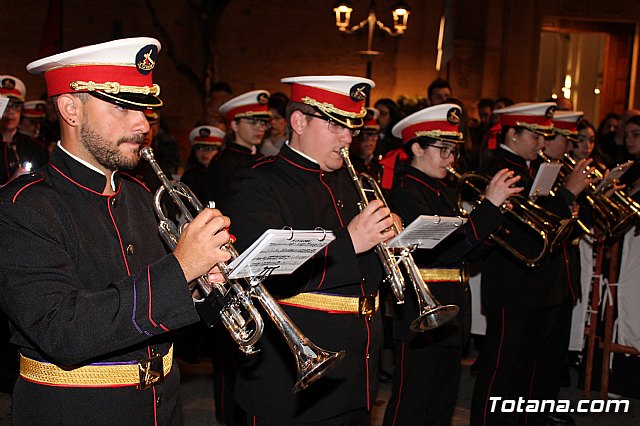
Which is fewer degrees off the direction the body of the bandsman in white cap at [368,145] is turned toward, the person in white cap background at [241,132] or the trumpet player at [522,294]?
the trumpet player

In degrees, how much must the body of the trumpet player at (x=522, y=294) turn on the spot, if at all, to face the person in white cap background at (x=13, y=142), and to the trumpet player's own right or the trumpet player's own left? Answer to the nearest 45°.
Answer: approximately 180°

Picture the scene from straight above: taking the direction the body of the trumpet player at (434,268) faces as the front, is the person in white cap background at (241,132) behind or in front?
behind

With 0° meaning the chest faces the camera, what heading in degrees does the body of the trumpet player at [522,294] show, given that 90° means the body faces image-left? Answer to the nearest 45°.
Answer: approximately 270°

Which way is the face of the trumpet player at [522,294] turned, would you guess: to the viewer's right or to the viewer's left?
to the viewer's right
